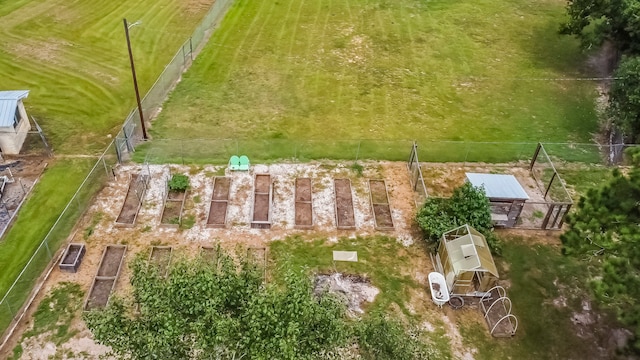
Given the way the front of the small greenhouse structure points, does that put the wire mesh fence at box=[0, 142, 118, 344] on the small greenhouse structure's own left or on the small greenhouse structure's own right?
on the small greenhouse structure's own right

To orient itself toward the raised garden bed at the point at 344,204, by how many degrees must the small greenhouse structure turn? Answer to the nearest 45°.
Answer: approximately 90° to its right

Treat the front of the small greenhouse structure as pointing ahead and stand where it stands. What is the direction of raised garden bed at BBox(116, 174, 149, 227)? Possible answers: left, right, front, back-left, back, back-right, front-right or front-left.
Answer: right

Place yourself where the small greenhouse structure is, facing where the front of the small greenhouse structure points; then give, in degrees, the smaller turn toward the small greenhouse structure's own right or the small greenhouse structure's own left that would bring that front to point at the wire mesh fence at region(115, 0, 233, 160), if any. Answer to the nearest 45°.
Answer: approximately 90° to the small greenhouse structure's own right

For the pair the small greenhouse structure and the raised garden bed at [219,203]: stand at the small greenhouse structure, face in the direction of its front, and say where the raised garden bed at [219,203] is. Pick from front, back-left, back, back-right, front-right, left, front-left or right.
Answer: right

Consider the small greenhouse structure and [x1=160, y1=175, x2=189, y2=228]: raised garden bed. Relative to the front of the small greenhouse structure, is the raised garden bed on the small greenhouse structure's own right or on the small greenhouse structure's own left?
on the small greenhouse structure's own right

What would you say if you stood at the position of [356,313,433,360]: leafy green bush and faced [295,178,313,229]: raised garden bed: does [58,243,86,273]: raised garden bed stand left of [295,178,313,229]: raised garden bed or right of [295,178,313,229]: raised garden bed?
left

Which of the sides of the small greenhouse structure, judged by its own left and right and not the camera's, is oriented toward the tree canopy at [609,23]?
back

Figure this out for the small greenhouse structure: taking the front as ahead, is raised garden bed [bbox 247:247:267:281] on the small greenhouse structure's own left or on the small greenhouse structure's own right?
on the small greenhouse structure's own right

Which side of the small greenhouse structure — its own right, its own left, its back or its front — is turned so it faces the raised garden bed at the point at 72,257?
right

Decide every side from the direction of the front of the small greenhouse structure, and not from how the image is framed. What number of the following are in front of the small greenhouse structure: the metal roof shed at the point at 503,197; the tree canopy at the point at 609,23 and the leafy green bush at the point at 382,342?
1

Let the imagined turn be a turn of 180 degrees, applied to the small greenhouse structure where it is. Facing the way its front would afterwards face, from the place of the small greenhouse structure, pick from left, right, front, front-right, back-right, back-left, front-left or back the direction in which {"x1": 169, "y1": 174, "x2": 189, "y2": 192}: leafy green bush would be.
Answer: left

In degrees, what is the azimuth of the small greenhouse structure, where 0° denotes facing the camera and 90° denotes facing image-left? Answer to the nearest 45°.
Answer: approximately 0°

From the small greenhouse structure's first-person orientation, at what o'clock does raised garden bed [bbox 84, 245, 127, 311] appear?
The raised garden bed is roughly at 2 o'clock from the small greenhouse structure.

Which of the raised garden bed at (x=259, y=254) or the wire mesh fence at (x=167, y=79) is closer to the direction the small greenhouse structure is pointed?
the raised garden bed

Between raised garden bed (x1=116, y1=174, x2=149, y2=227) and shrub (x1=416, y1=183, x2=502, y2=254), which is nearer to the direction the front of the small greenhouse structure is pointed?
the raised garden bed
